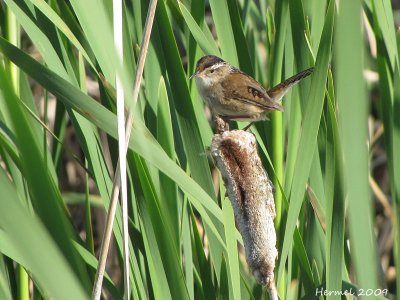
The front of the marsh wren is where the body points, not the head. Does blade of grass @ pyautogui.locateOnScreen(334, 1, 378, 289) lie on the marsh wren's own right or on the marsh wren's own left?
on the marsh wren's own left

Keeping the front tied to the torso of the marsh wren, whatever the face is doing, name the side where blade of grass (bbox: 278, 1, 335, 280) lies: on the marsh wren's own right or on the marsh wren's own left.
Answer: on the marsh wren's own left

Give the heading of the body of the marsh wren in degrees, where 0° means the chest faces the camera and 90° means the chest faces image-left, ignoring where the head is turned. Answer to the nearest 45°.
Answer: approximately 90°

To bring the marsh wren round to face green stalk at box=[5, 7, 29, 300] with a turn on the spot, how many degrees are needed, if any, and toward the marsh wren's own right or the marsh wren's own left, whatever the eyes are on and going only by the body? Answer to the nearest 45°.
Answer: approximately 45° to the marsh wren's own left
